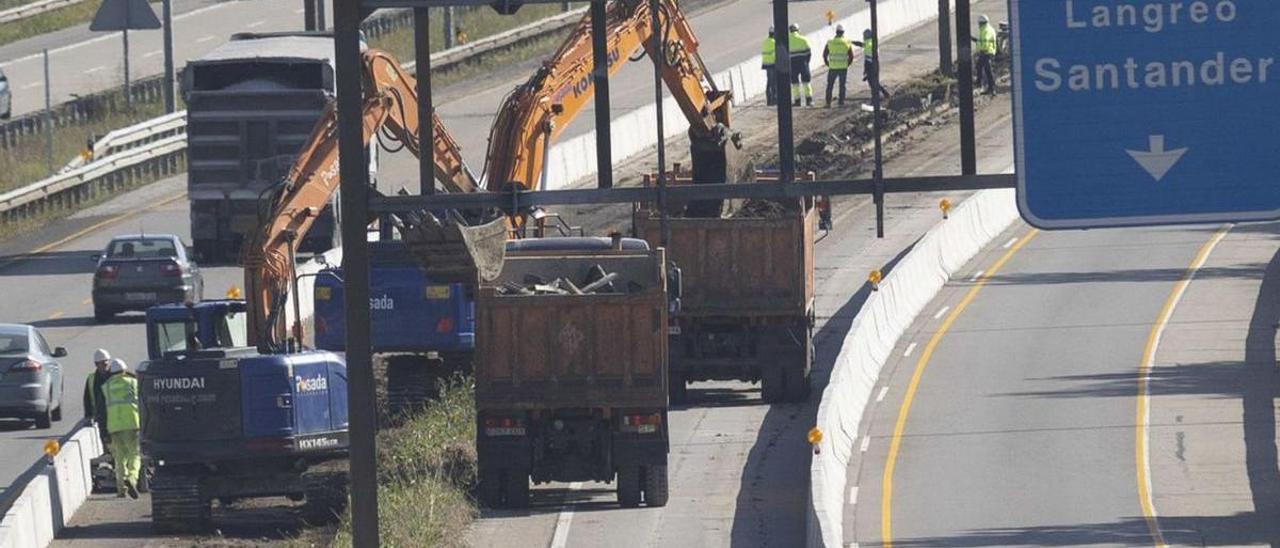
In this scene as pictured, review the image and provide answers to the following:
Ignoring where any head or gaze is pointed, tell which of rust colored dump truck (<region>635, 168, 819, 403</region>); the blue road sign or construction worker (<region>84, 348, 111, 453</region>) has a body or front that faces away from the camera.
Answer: the rust colored dump truck

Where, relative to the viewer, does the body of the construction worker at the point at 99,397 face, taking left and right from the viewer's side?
facing to the right of the viewer

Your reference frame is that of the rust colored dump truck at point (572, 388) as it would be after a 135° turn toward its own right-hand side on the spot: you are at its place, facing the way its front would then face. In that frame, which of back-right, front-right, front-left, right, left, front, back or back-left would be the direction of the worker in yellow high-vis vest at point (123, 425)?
back-right

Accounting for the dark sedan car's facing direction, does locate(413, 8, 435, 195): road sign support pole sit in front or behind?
behind

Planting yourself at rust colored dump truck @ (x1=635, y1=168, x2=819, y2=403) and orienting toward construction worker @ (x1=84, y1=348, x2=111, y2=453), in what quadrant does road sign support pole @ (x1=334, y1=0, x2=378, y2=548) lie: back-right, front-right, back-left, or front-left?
front-left

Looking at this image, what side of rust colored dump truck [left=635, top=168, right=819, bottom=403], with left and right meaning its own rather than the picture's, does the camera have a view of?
back

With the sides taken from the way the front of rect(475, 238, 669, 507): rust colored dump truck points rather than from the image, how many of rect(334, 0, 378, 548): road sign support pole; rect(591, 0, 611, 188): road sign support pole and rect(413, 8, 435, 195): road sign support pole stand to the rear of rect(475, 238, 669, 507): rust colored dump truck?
3

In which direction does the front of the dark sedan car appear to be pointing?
away from the camera

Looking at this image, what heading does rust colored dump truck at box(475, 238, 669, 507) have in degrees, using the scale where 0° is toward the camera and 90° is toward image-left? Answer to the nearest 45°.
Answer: approximately 180°

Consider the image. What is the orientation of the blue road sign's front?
toward the camera
